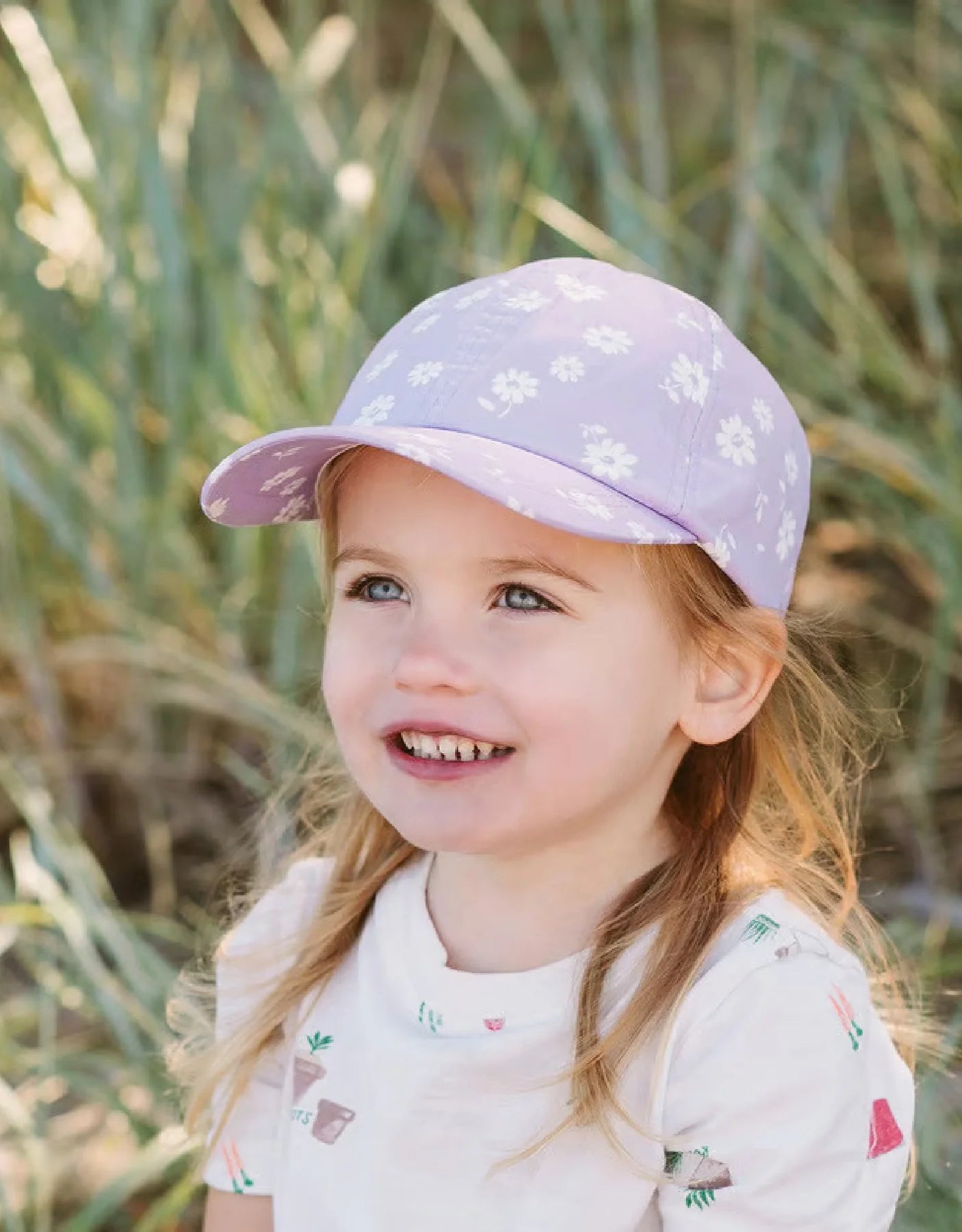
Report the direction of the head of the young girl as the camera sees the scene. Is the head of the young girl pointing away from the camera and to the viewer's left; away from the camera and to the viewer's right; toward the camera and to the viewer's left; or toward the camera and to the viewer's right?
toward the camera and to the viewer's left

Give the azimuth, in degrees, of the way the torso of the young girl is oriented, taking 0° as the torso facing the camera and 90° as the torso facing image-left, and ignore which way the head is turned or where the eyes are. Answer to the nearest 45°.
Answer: approximately 45°
